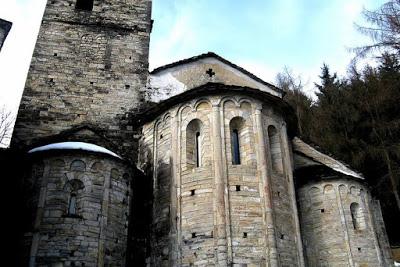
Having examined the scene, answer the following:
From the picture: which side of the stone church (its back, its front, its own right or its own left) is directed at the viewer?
back
